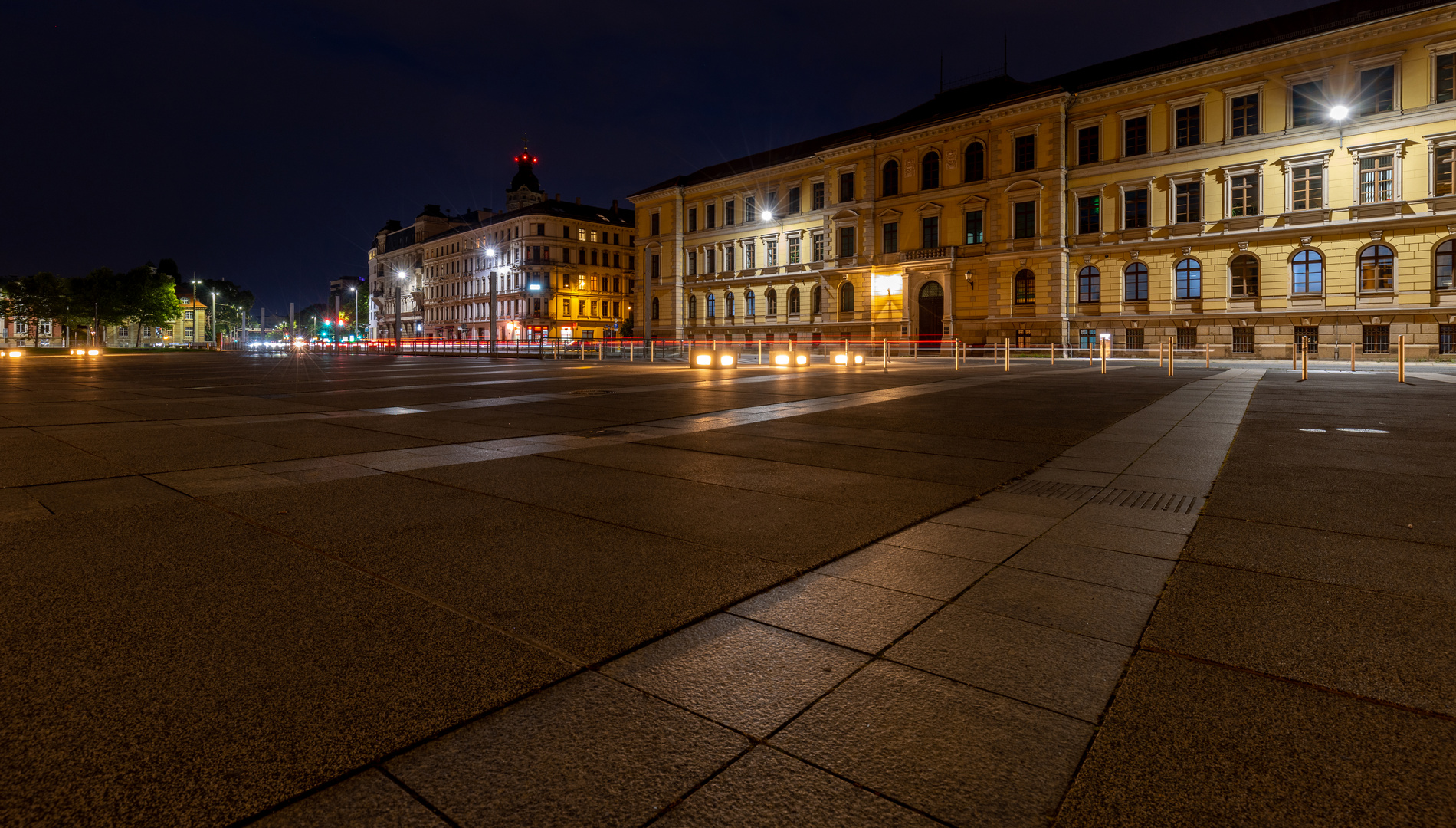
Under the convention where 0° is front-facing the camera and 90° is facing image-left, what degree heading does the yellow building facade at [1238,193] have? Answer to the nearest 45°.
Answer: approximately 45°
